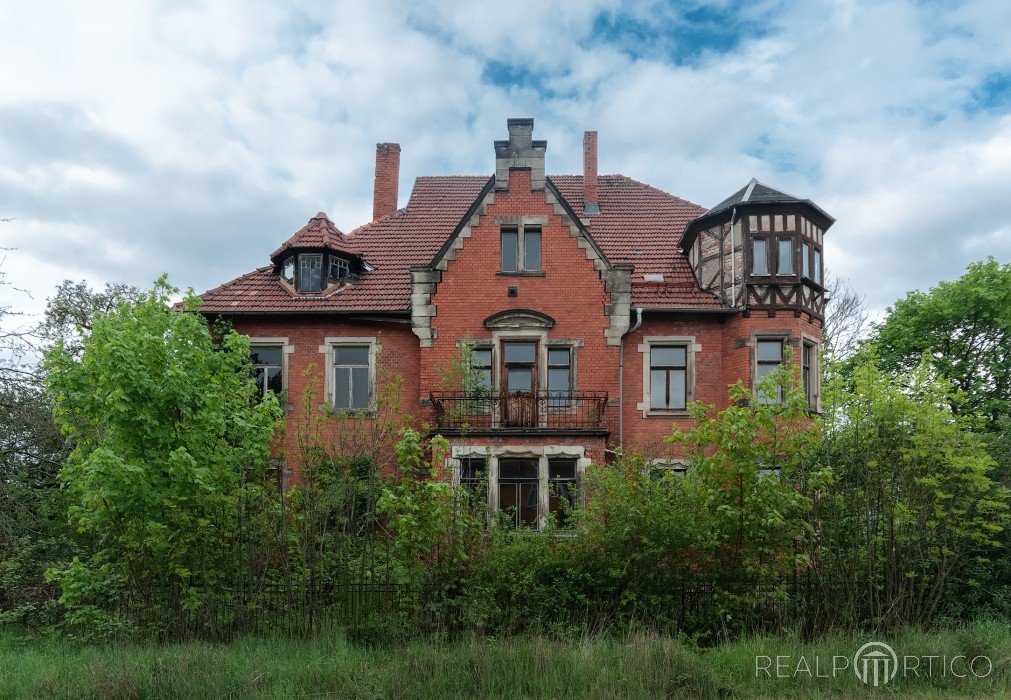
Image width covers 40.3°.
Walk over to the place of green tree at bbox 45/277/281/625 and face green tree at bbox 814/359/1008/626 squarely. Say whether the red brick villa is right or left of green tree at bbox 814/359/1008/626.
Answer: left

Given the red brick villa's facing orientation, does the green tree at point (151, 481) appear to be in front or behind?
in front

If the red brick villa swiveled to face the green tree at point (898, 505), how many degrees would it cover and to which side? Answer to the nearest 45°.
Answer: approximately 45° to its left

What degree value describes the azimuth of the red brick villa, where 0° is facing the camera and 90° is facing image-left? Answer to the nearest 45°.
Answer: approximately 0°
